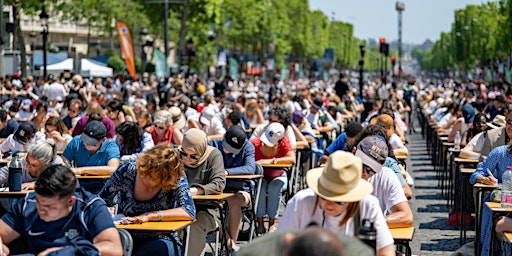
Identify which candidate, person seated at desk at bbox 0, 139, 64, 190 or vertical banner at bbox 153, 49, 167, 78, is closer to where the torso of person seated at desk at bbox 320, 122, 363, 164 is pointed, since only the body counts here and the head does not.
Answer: the person seated at desk

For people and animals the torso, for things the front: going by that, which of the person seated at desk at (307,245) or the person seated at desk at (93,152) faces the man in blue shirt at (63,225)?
the person seated at desk at (93,152)

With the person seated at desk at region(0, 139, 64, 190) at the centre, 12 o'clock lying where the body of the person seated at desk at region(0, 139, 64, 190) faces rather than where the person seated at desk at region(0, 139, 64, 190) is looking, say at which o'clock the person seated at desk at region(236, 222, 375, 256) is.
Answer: the person seated at desk at region(236, 222, 375, 256) is roughly at 10 o'clock from the person seated at desk at region(0, 139, 64, 190).

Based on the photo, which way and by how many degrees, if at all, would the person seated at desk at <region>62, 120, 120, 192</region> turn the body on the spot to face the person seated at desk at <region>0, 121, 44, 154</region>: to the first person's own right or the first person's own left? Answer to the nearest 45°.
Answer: approximately 135° to the first person's own right

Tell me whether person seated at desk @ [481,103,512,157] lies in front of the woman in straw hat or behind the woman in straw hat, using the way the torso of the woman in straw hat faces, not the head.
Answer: behind

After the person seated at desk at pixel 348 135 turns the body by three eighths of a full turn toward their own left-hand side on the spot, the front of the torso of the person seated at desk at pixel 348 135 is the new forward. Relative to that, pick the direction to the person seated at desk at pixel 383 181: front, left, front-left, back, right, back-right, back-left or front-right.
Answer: right

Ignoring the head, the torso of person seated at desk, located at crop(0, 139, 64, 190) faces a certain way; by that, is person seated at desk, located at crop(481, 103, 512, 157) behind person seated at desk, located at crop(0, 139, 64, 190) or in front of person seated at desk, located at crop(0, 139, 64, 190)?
behind

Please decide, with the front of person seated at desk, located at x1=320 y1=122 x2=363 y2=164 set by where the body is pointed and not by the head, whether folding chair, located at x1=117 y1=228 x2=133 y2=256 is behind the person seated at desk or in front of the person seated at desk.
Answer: in front

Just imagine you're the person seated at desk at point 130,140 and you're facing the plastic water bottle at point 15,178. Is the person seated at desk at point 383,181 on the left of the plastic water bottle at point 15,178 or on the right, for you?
left
